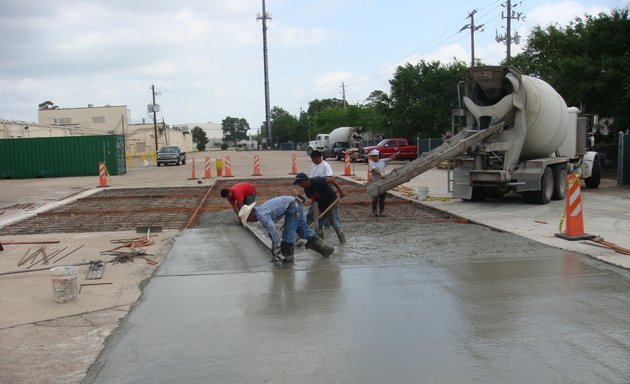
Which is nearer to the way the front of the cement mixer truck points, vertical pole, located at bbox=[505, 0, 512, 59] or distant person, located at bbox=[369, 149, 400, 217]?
the vertical pole

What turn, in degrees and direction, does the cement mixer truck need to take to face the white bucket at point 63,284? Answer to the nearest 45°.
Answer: approximately 180°

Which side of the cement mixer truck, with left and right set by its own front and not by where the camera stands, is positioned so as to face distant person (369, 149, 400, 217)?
back

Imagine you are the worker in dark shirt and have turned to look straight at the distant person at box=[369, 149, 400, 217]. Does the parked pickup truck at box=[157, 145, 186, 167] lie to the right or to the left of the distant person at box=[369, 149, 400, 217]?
left

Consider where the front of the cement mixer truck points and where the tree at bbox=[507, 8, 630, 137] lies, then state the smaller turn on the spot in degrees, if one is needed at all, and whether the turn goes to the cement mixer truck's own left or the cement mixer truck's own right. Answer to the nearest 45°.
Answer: approximately 45° to the cement mixer truck's own left

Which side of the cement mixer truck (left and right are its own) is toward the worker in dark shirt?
back

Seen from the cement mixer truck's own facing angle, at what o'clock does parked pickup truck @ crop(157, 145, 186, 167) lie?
The parked pickup truck is roughly at 9 o'clock from the cement mixer truck.

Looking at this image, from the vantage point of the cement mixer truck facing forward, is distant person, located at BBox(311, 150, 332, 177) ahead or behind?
behind

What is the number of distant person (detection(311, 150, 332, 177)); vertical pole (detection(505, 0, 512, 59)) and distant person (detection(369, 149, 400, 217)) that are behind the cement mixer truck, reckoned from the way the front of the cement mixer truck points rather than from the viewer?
2

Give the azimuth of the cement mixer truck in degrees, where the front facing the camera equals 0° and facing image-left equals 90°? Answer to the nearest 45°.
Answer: approximately 225°

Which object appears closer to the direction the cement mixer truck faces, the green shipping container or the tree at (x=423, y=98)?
the tree
